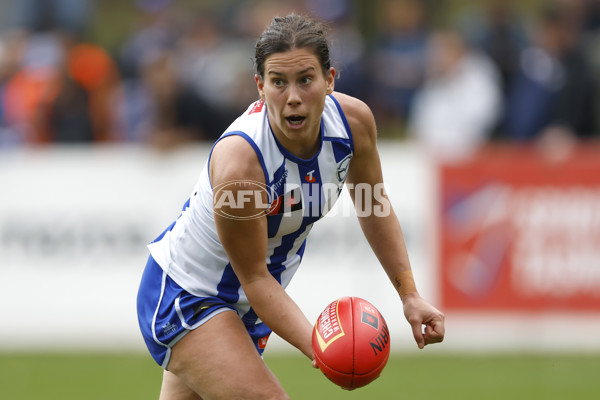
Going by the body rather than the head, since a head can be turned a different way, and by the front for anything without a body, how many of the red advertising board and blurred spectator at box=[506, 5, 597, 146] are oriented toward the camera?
2

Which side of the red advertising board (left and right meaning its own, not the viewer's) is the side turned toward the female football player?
front

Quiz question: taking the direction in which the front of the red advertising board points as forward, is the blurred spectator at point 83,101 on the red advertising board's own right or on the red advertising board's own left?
on the red advertising board's own right

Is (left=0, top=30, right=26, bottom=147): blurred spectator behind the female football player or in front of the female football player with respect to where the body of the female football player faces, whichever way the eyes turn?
behind

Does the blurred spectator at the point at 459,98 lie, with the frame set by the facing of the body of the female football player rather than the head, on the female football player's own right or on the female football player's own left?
on the female football player's own left

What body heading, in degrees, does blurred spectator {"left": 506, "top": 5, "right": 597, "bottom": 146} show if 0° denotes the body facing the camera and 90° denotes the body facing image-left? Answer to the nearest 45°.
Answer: approximately 0°
